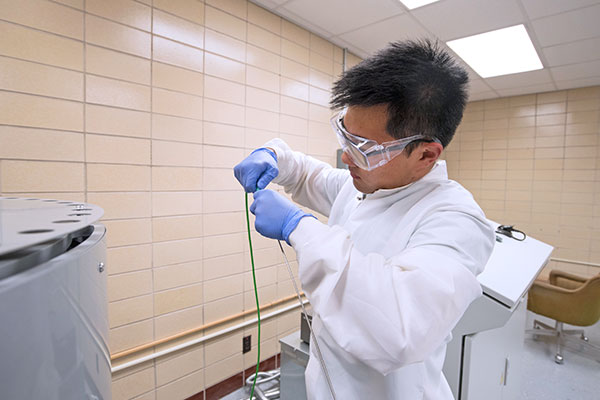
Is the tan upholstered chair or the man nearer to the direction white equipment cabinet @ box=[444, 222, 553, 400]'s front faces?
the man

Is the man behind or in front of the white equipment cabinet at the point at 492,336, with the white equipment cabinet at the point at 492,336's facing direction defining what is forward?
in front

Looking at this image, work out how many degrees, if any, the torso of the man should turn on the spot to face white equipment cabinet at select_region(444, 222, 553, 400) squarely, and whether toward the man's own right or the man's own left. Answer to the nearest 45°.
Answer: approximately 180°

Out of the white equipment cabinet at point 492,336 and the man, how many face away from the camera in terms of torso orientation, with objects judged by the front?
0

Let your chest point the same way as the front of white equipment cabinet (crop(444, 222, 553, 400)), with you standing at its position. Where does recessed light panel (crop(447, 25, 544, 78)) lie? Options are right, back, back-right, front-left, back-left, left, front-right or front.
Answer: back-right

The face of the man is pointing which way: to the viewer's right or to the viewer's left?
to the viewer's left

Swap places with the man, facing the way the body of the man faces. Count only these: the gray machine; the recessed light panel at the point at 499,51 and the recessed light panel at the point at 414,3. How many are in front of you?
1

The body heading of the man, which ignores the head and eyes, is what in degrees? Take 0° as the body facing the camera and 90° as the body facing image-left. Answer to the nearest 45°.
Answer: approximately 45°

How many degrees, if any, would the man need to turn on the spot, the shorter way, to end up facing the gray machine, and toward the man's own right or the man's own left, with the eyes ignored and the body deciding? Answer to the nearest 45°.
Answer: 0° — they already face it
